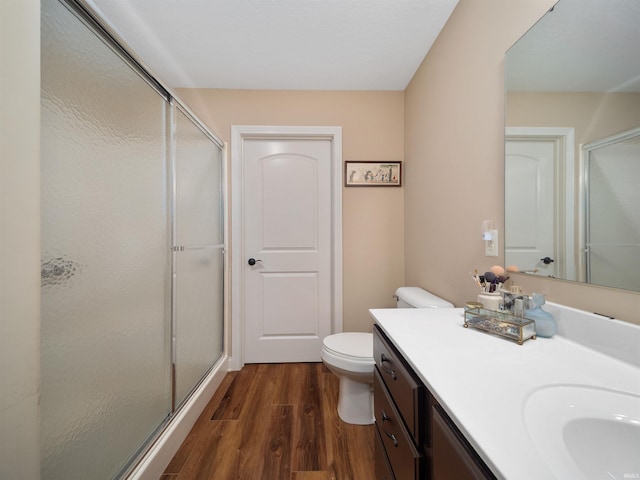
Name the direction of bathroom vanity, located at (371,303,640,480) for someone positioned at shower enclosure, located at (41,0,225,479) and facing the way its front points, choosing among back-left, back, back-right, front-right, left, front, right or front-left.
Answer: front-right

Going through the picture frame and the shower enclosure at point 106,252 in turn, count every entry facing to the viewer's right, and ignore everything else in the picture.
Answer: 1

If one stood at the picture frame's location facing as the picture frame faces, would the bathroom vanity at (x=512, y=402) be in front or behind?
in front

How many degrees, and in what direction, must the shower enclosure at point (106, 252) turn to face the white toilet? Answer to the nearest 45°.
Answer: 0° — it already faces it

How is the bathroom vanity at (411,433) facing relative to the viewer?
to the viewer's left

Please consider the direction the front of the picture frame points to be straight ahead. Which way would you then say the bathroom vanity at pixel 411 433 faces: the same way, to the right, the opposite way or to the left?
to the right

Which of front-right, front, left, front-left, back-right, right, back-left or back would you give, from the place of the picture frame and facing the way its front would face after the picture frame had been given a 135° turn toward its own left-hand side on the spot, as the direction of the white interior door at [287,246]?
back-left

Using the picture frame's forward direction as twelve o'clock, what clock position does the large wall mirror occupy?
The large wall mirror is roughly at 11 o'clock from the picture frame.

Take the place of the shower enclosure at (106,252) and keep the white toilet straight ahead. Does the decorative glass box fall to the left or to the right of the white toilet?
right

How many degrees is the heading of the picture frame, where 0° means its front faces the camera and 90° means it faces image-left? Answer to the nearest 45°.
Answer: approximately 0°

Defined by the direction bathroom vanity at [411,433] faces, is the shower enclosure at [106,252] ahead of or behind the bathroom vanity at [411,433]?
ahead

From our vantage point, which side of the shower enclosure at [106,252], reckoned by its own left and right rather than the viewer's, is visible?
right

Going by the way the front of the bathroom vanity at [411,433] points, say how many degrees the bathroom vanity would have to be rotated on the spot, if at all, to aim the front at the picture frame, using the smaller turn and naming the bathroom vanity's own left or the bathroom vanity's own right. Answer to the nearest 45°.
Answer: approximately 90° to the bathroom vanity's own right
